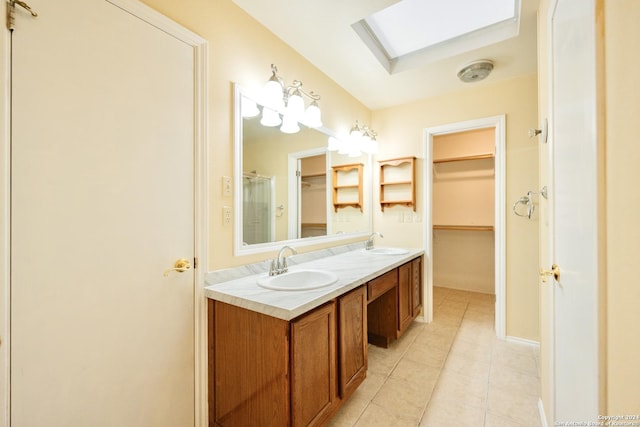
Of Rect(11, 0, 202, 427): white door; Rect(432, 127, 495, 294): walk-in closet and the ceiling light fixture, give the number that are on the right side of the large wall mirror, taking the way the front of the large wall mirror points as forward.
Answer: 1

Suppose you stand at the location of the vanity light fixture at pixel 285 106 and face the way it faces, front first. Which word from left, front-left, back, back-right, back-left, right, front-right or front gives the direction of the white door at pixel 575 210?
front

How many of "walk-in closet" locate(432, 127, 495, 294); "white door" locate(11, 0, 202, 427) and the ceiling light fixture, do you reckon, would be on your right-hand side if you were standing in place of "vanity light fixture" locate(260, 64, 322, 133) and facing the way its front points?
1

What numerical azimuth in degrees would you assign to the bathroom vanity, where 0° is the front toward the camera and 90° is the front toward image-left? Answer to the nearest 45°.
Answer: approximately 315°

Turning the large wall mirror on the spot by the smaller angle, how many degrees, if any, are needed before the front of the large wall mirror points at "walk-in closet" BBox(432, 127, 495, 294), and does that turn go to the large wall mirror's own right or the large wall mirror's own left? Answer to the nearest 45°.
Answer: approximately 90° to the large wall mirror's own left

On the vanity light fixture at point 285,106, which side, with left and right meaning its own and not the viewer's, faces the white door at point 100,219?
right

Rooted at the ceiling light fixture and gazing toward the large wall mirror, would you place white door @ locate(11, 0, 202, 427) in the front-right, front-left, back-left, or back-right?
front-left

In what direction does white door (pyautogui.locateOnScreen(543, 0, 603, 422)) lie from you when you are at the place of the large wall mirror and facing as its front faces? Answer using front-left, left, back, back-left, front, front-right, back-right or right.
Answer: front

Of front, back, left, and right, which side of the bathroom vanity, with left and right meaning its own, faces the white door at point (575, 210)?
front

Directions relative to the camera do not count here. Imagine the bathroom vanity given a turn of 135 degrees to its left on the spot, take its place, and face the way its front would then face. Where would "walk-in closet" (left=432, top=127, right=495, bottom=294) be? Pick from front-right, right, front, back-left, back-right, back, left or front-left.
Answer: front-right

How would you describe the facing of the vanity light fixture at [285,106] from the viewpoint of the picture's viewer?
facing the viewer and to the right of the viewer

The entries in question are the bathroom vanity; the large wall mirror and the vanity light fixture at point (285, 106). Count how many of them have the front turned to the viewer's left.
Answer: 0

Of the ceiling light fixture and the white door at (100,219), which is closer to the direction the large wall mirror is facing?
the ceiling light fixture

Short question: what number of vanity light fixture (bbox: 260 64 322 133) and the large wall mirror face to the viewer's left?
0
